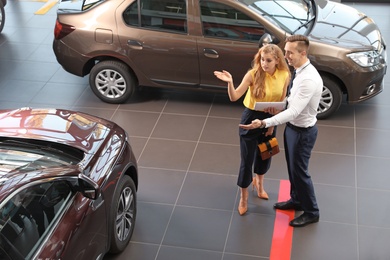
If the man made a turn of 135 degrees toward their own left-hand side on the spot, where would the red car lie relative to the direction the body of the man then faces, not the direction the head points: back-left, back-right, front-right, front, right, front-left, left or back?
right

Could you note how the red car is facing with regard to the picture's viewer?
facing away from the viewer and to the right of the viewer

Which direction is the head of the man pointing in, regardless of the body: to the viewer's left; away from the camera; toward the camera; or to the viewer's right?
to the viewer's left

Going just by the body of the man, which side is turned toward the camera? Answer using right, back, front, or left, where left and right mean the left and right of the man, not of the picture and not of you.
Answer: left

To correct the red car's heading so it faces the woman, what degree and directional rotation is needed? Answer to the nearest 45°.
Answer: approximately 45° to its right
